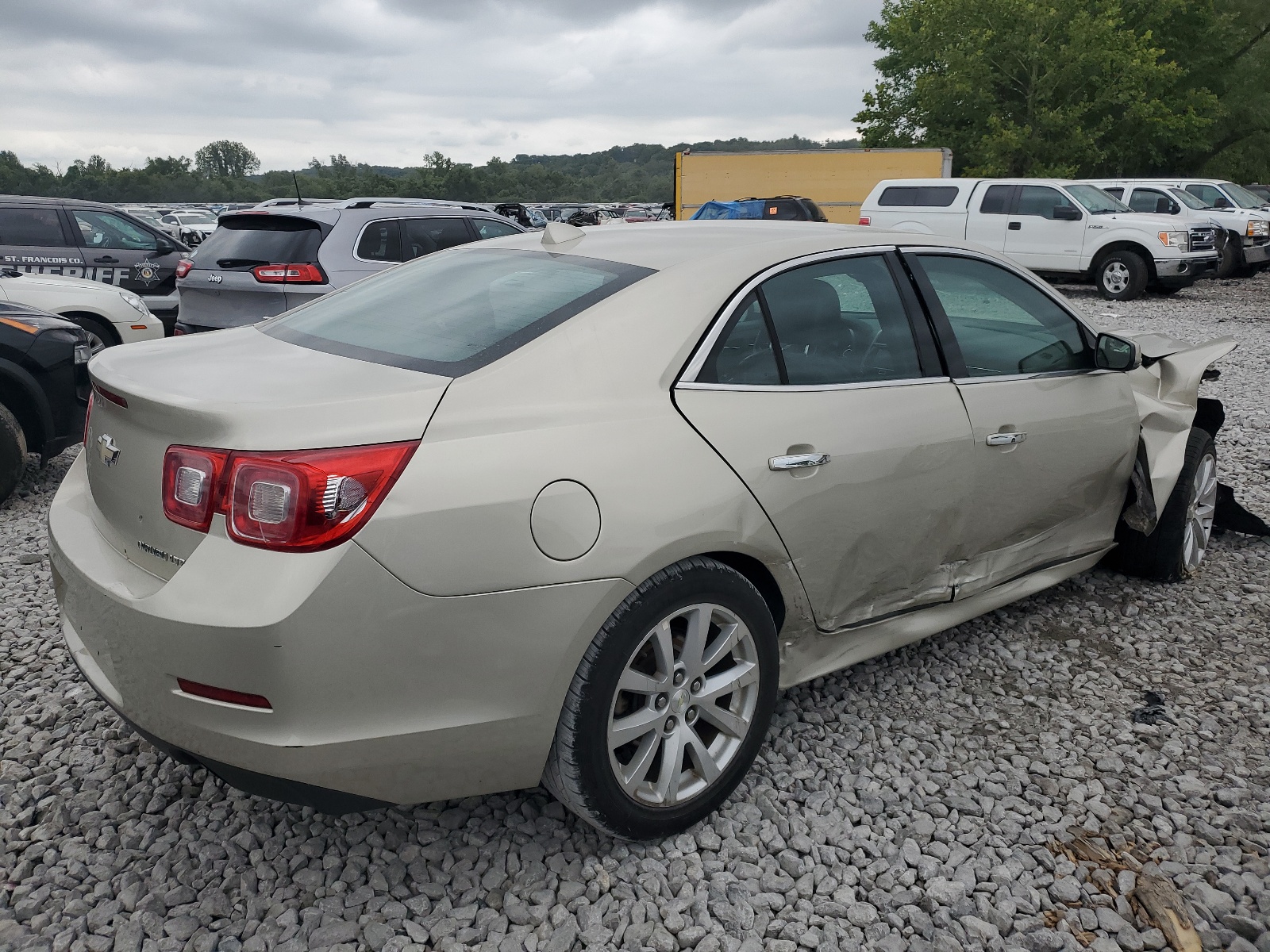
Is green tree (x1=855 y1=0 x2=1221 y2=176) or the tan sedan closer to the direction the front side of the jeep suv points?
the green tree

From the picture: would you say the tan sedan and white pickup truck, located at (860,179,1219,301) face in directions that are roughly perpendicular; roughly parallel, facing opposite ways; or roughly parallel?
roughly perpendicular

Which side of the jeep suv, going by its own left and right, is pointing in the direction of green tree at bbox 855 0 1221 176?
front

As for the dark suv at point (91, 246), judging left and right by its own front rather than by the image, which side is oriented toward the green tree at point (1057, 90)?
front

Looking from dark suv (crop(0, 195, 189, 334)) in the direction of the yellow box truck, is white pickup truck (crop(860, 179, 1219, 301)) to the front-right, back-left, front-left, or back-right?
front-right

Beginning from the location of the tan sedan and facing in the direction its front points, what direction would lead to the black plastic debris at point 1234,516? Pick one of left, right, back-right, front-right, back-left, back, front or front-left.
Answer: front

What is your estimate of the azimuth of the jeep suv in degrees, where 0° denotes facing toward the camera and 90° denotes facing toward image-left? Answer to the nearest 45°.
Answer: approximately 225°

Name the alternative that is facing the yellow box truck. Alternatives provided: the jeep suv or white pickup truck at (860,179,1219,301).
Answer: the jeep suv

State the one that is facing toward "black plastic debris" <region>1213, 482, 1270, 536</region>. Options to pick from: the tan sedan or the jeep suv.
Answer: the tan sedan

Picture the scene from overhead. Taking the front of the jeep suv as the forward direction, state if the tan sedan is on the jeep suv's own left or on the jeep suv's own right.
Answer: on the jeep suv's own right

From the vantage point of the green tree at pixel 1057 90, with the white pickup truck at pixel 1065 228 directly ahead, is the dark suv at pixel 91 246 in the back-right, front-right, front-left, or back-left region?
front-right

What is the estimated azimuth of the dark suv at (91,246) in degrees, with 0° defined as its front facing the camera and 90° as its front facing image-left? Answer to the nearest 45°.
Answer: approximately 270°

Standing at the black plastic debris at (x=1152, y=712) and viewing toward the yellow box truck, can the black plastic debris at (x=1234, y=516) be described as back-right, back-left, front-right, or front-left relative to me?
front-right
